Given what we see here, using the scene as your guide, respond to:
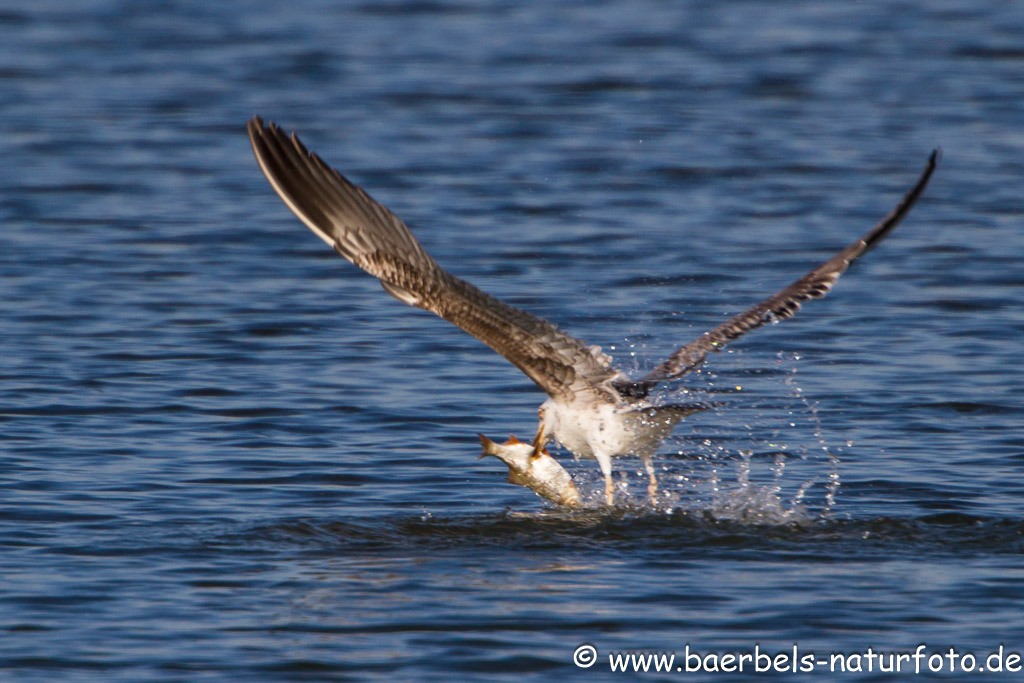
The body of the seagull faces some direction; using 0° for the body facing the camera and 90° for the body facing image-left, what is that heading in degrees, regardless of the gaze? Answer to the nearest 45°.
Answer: approximately 135°
